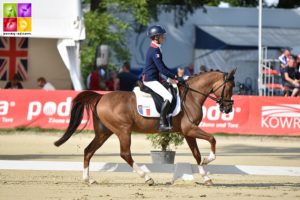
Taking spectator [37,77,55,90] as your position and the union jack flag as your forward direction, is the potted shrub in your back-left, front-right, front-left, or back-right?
back-left

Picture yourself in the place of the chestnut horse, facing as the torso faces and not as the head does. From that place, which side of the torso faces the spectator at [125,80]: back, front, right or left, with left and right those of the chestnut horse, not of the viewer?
left

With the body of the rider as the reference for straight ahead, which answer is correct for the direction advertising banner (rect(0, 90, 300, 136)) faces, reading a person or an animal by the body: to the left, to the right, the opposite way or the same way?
to the right

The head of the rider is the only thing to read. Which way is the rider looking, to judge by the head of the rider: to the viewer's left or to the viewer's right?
to the viewer's right

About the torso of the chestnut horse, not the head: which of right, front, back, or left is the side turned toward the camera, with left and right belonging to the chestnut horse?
right

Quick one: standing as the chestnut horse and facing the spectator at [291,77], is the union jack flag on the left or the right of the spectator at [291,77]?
left

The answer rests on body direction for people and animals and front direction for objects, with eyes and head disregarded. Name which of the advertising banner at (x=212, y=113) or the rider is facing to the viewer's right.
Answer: the rider

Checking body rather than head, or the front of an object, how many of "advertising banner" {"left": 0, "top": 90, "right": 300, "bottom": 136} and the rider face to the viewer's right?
1

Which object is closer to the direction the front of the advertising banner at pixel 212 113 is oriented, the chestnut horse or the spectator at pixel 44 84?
the chestnut horse

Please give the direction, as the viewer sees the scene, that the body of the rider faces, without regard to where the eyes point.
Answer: to the viewer's right
